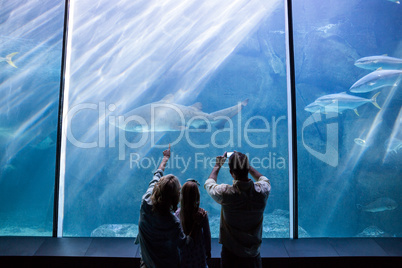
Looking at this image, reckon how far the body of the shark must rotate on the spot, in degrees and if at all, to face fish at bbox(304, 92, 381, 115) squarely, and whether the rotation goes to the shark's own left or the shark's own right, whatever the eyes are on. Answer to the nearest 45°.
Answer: approximately 180°

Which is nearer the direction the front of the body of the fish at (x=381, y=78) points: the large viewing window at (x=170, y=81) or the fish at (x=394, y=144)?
the large viewing window

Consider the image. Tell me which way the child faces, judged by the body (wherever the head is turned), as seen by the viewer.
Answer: away from the camera

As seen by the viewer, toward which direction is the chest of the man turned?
away from the camera

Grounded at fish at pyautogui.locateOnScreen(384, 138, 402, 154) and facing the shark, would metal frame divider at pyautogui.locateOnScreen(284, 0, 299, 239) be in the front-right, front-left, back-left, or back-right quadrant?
front-left

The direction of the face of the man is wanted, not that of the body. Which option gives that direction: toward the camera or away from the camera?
away from the camera

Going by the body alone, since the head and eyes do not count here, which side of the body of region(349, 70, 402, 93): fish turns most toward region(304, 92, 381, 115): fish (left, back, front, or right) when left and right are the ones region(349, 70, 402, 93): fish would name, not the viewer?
front

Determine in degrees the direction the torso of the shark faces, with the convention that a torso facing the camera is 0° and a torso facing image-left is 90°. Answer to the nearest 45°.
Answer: approximately 90°

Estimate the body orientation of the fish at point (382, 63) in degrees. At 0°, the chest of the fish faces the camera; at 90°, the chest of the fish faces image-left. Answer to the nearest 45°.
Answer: approximately 90°

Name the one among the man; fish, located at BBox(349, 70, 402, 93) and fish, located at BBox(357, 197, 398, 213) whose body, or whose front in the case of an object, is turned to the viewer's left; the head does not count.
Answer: fish, located at BBox(349, 70, 402, 93)

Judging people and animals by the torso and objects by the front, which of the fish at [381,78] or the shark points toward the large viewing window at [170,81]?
the fish

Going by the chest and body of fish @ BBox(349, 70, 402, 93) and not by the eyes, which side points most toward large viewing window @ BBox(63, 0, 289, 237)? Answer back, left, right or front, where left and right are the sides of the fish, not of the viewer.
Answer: front

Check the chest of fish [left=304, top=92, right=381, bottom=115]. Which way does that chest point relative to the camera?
to the viewer's left

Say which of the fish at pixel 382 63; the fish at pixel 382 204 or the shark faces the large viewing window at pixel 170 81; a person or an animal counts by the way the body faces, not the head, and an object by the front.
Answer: the fish at pixel 382 63

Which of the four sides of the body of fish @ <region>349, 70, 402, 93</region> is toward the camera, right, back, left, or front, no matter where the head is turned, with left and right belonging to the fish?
left

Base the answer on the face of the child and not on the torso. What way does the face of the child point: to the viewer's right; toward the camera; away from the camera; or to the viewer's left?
away from the camera

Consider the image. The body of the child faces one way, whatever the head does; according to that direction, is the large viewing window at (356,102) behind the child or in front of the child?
in front
